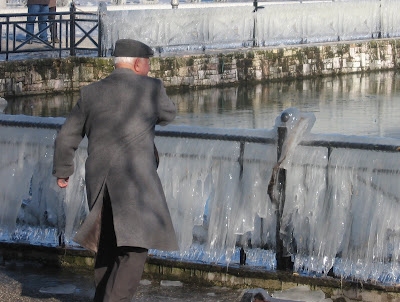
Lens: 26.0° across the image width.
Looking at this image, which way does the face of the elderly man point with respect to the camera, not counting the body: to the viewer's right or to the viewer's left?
to the viewer's right

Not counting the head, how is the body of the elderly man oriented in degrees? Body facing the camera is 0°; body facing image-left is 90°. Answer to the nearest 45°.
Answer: approximately 225°

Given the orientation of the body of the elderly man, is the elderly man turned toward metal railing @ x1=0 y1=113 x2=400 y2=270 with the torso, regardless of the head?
yes

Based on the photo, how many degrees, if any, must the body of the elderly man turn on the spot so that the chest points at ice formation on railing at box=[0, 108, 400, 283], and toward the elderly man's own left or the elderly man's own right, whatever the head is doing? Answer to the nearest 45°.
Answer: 0° — they already face it

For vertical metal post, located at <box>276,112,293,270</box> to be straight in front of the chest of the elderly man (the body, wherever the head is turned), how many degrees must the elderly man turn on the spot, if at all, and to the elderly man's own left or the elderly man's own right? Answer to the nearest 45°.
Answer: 0° — they already face it
